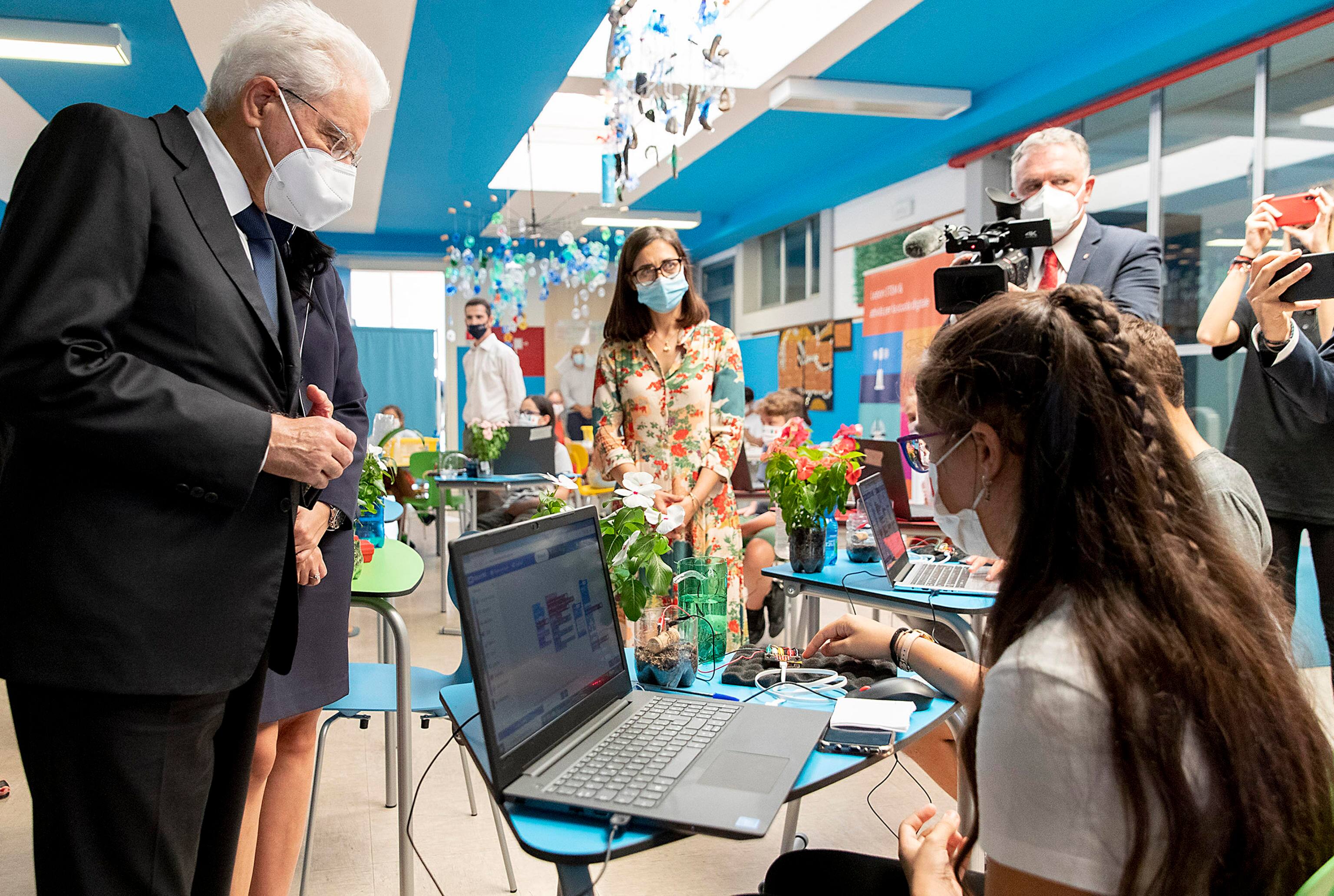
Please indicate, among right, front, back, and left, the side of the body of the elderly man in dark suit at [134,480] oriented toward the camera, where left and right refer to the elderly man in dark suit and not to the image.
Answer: right

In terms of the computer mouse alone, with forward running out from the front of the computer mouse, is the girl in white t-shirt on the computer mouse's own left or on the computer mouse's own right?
on the computer mouse's own left

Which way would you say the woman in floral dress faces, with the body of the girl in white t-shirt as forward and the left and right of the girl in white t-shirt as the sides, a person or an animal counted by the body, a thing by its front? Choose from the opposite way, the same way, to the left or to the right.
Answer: the opposite way

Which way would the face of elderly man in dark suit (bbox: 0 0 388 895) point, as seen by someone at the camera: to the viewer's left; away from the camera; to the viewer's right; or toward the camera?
to the viewer's right

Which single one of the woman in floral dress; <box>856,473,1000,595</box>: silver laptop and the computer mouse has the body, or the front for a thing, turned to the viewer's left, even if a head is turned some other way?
the computer mouse

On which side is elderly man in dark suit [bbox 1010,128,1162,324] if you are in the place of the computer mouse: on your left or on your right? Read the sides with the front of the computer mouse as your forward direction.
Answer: on your right

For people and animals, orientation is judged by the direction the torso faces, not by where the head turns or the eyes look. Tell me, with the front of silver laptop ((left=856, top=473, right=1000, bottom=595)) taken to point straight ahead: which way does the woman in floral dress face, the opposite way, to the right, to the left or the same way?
to the right

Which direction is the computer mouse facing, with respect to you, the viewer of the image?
facing to the left of the viewer
